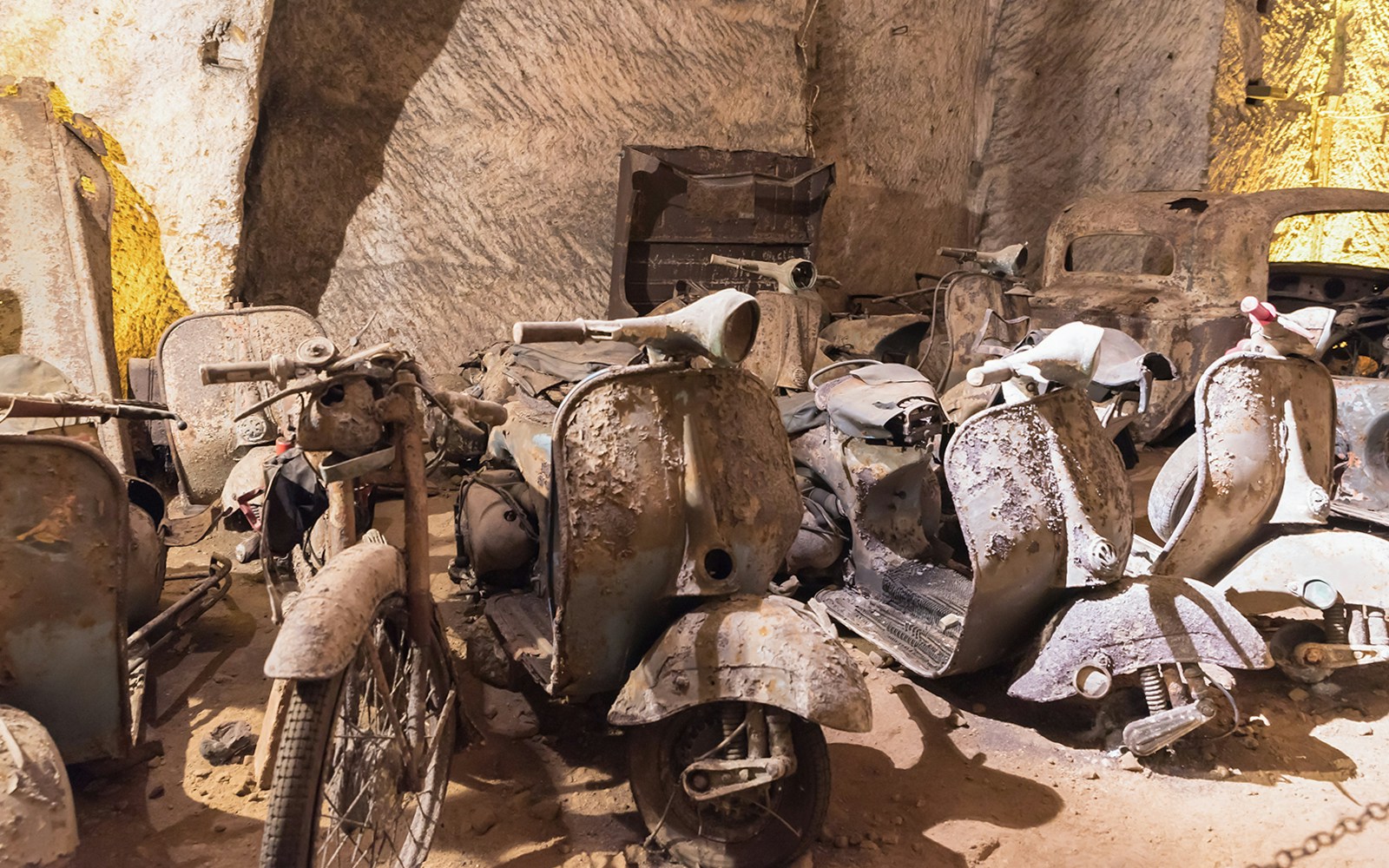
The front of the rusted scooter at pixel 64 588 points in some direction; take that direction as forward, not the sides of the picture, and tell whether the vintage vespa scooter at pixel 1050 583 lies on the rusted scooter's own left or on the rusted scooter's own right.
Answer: on the rusted scooter's own left

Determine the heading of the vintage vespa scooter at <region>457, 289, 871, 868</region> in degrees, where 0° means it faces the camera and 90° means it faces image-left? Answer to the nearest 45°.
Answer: approximately 315°

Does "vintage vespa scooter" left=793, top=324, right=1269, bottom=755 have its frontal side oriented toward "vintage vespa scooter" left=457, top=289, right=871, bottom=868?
no

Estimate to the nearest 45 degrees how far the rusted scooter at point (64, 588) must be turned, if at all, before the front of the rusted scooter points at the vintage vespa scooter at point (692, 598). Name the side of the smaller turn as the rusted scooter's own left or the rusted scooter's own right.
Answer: approximately 45° to the rusted scooter's own left

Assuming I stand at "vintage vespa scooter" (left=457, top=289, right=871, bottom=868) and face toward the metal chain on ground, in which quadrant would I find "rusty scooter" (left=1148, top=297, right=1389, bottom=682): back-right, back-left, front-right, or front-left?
front-left

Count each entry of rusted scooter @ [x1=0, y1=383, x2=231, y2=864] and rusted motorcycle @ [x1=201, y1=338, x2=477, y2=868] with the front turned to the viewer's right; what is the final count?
0

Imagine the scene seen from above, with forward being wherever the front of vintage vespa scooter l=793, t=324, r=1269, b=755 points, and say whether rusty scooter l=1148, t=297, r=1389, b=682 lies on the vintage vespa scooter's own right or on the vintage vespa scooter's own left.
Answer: on the vintage vespa scooter's own left

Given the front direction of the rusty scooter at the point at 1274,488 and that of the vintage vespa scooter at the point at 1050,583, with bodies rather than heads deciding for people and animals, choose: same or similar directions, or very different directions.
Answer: same or similar directions

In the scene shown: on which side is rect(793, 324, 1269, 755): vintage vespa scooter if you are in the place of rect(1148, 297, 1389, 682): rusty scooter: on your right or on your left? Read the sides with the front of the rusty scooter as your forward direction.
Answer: on your right

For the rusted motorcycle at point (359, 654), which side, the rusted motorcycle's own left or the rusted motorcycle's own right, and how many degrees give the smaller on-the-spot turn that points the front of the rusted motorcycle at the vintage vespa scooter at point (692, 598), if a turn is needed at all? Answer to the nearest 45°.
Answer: approximately 135° to the rusted motorcycle's own left

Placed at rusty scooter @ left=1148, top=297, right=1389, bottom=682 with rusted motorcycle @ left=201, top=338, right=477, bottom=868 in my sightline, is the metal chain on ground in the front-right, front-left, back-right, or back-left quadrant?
front-left

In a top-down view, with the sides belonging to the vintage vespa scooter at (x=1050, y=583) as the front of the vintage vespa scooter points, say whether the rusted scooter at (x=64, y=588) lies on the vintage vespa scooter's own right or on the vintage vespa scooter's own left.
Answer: on the vintage vespa scooter's own right

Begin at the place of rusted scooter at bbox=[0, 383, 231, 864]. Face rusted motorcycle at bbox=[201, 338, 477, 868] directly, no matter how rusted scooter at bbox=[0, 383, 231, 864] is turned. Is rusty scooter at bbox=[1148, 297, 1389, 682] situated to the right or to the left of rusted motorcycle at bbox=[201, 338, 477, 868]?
left

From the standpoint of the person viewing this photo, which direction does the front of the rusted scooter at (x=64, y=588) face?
facing the viewer

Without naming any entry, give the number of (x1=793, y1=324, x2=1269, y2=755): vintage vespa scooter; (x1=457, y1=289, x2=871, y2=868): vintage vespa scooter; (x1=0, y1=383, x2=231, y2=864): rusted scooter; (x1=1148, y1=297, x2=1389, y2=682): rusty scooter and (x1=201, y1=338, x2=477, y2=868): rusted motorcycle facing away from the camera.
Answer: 0

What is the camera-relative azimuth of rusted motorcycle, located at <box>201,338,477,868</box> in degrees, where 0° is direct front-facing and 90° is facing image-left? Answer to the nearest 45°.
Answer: approximately 45°

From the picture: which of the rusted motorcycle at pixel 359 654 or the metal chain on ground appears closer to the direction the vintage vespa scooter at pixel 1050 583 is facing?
the metal chain on ground

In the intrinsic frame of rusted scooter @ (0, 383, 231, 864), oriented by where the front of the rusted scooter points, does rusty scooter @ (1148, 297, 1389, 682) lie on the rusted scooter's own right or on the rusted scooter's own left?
on the rusted scooter's own left

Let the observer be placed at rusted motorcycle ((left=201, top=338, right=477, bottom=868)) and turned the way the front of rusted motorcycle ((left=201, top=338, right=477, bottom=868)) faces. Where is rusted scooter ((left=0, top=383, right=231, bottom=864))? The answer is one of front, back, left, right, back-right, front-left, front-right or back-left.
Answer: right

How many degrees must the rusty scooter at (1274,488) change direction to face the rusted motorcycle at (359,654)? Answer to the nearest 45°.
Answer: approximately 90° to its right

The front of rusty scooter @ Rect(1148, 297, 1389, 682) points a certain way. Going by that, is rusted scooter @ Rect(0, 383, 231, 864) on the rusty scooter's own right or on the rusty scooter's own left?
on the rusty scooter's own right

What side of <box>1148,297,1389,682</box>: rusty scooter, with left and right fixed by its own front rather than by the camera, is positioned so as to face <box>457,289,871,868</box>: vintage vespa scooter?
right
